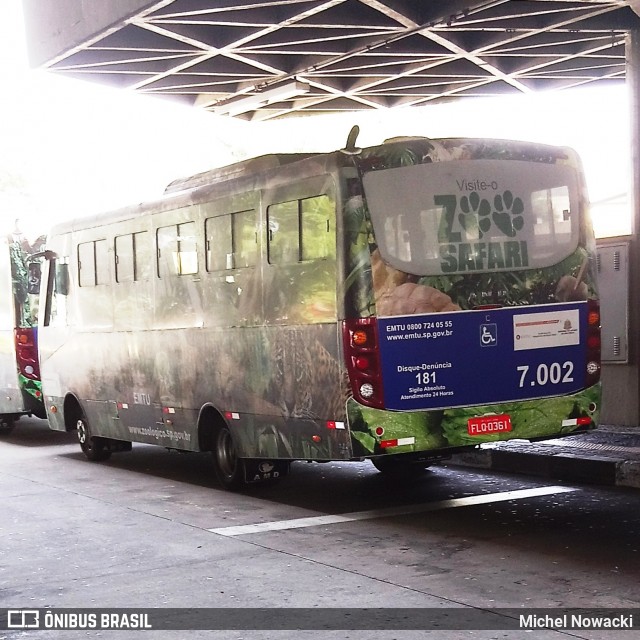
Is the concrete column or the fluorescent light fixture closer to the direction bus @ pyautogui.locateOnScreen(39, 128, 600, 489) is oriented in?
the fluorescent light fixture

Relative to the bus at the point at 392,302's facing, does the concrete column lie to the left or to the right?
on its right

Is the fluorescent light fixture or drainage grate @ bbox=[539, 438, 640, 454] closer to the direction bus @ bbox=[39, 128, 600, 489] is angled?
the fluorescent light fixture

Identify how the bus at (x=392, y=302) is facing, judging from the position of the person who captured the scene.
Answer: facing away from the viewer and to the left of the viewer

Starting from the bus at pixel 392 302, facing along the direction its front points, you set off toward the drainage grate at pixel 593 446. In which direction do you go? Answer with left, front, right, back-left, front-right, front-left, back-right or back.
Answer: right

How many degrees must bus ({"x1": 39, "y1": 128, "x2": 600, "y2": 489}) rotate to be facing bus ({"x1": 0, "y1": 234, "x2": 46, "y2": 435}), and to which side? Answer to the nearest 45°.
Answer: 0° — it already faces it

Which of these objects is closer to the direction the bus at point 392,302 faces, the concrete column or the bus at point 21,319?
the bus

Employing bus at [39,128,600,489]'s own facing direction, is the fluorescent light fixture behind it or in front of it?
in front
